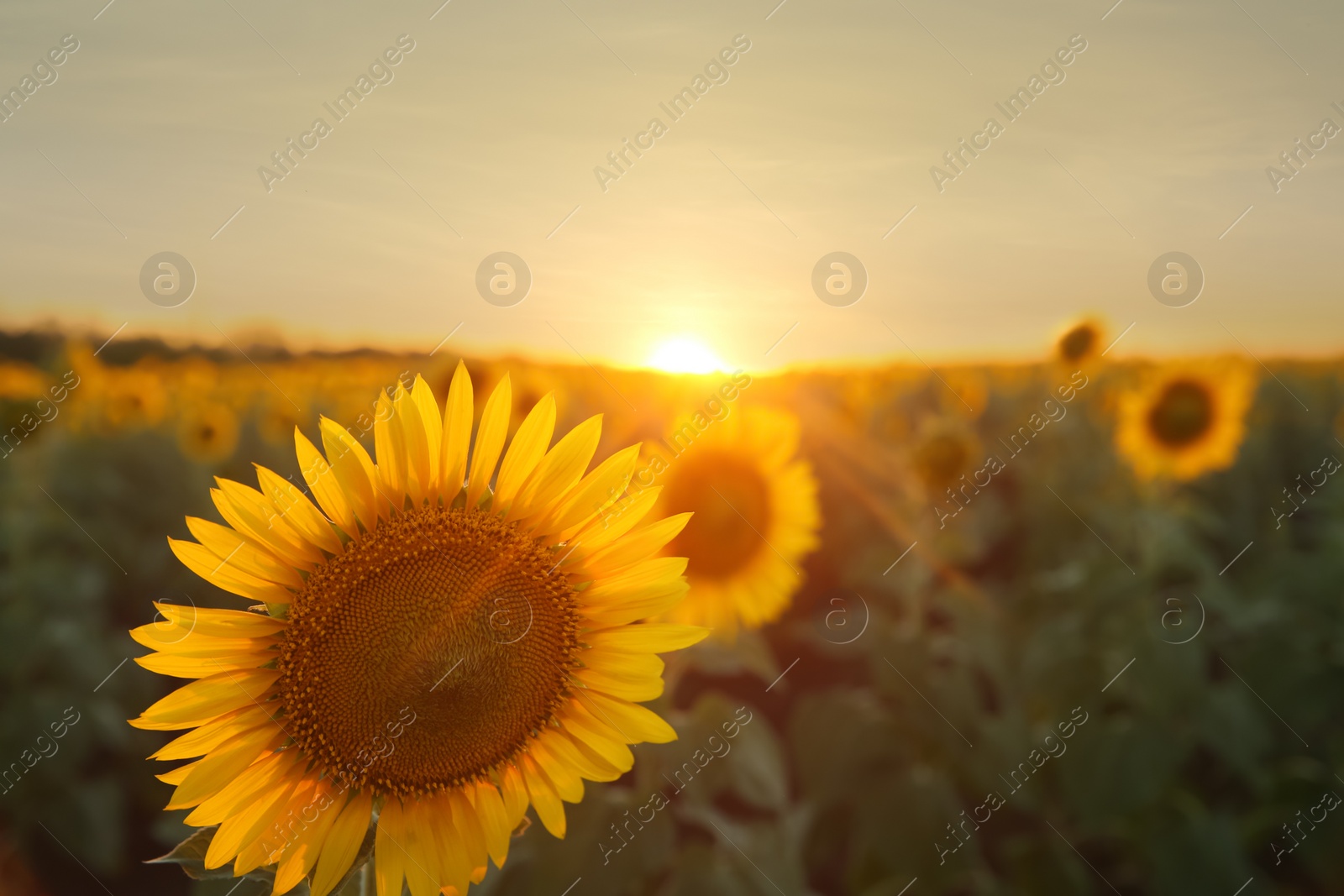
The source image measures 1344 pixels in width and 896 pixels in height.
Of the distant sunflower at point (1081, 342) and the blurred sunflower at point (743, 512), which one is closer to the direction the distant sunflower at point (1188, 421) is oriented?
the blurred sunflower

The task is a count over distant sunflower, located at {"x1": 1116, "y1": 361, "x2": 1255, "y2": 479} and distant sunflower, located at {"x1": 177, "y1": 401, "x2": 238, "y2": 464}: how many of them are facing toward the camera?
2

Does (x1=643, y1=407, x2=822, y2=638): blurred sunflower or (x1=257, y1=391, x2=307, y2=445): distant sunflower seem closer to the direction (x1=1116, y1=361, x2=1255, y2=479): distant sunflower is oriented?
the blurred sunflower

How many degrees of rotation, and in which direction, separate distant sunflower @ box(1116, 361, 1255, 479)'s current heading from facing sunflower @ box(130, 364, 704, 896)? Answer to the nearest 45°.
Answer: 0° — it already faces it

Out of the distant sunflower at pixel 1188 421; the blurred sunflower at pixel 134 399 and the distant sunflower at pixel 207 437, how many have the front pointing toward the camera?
3

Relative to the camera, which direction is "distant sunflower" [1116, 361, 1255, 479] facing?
toward the camera

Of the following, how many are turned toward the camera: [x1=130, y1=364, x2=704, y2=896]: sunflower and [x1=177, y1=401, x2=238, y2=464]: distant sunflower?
2

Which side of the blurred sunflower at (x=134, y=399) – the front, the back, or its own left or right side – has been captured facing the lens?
front

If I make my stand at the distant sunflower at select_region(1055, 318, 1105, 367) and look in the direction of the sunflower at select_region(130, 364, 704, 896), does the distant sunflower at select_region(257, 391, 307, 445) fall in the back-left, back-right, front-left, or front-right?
front-right

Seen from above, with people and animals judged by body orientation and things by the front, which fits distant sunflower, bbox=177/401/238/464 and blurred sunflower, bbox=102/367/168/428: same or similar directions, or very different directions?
same or similar directions

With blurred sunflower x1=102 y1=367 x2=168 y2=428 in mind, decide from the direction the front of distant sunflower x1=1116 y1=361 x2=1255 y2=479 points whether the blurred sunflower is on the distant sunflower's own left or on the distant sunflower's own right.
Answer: on the distant sunflower's own right

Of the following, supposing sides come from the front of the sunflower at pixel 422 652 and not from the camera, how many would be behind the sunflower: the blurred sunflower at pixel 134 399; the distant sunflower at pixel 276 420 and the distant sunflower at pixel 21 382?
3

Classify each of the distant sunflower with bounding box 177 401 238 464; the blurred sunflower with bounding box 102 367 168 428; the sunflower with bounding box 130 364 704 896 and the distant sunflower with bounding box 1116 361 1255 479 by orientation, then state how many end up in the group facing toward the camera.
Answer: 4
